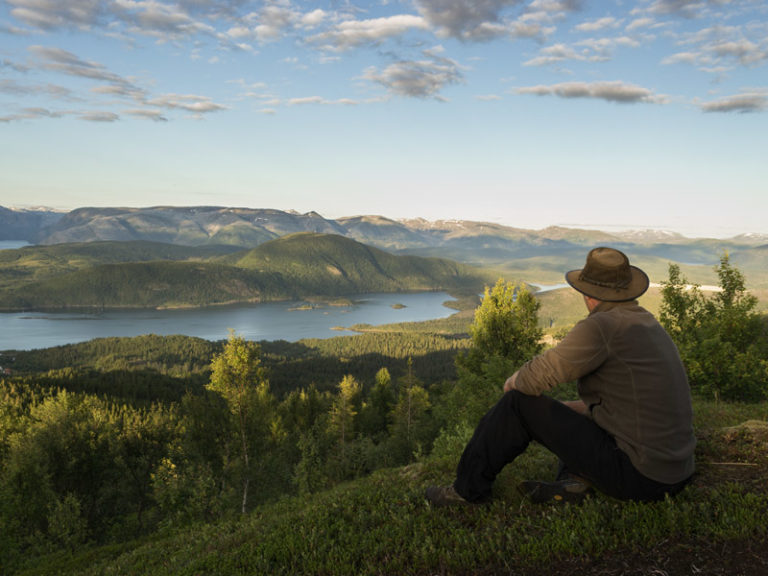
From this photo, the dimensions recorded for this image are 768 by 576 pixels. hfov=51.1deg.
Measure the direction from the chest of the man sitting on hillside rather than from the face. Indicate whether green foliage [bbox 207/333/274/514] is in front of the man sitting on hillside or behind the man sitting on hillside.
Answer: in front

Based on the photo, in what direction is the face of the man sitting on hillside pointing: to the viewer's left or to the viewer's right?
to the viewer's left

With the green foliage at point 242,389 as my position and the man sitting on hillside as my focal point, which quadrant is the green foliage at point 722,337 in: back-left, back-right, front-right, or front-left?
front-left

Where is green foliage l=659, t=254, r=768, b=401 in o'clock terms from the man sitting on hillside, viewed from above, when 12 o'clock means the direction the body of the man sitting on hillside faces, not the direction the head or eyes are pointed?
The green foliage is roughly at 2 o'clock from the man sitting on hillside.

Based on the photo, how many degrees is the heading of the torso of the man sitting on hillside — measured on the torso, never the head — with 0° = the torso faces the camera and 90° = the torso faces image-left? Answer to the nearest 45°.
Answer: approximately 135°

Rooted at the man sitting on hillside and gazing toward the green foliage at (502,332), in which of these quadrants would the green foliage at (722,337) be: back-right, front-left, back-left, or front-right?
front-right

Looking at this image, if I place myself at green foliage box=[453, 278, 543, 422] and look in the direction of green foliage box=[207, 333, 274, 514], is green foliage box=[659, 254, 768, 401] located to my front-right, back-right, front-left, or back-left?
back-left

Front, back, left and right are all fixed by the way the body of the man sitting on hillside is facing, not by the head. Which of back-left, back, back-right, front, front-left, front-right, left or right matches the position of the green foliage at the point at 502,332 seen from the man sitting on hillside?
front-right
